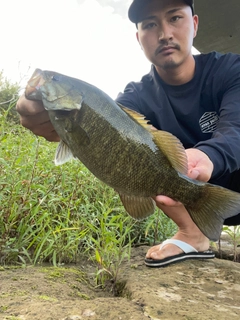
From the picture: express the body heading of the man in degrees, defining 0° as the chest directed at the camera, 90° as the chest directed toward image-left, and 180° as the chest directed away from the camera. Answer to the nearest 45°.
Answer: approximately 45°
